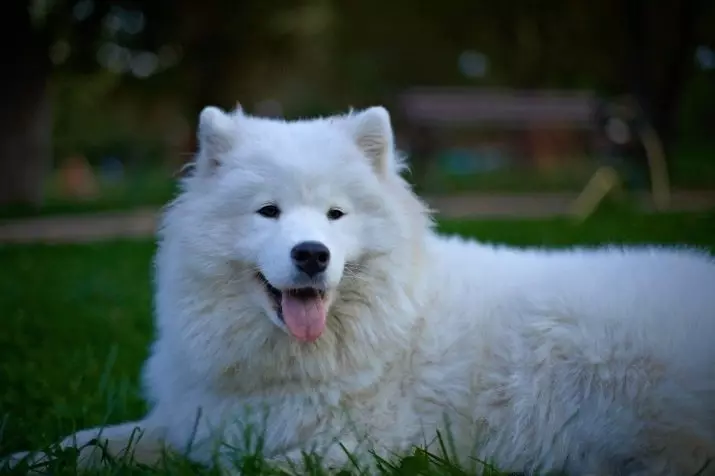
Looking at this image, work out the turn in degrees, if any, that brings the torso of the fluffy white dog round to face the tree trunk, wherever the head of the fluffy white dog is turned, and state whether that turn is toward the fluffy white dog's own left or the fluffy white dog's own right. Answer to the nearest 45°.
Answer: approximately 45° to the fluffy white dog's own right

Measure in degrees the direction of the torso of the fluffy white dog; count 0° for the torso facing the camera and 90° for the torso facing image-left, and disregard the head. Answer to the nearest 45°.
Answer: approximately 90°
